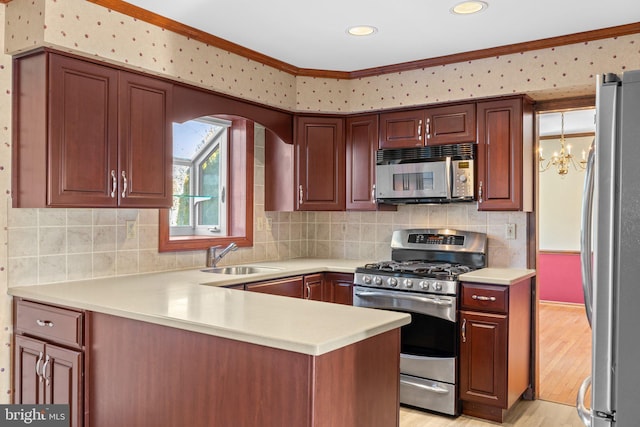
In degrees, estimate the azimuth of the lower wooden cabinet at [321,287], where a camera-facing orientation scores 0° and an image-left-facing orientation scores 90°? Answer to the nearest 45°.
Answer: approximately 45°

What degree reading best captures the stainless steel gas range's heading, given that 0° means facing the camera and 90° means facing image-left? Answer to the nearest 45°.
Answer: approximately 45°

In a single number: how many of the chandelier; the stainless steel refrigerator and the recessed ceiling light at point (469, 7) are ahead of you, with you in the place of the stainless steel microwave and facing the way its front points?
2

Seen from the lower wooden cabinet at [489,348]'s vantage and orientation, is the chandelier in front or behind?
behind

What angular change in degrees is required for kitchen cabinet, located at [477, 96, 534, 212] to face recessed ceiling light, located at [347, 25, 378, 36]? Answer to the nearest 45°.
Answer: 0° — it already faces it

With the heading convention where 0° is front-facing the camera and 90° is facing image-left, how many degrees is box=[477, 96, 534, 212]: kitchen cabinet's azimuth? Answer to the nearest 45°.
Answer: approximately 45°

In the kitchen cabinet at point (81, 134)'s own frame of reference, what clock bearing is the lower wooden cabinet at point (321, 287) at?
The lower wooden cabinet is roughly at 10 o'clock from the kitchen cabinet.

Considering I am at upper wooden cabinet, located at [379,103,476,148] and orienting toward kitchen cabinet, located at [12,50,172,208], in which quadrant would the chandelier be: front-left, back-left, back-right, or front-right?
back-right

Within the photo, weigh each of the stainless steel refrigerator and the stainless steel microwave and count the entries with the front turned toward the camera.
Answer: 1

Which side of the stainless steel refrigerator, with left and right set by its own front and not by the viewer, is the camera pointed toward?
left

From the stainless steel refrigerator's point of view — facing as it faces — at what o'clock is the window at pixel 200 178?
The window is roughly at 1 o'clock from the stainless steel refrigerator.

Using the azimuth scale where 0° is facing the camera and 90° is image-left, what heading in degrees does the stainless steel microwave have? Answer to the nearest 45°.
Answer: approximately 0°

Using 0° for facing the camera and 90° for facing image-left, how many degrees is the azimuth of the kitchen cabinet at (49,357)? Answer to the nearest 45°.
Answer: approximately 45°
